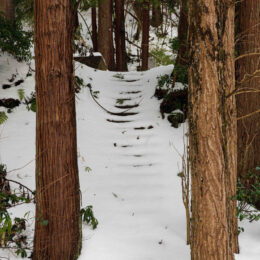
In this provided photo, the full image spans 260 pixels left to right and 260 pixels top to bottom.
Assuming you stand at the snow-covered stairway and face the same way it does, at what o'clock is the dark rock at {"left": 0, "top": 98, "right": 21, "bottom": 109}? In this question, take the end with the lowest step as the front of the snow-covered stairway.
The dark rock is roughly at 4 o'clock from the snow-covered stairway.

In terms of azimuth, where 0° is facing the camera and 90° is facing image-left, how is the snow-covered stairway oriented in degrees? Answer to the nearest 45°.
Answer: approximately 0°

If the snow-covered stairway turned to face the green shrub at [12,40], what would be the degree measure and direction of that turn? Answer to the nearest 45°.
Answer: approximately 135° to its right

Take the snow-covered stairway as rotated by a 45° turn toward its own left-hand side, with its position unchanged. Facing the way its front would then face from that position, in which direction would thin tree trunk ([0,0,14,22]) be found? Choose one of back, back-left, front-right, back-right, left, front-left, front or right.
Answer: back

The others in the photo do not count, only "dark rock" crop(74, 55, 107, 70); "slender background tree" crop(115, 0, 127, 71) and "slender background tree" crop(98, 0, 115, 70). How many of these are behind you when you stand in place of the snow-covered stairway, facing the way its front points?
3

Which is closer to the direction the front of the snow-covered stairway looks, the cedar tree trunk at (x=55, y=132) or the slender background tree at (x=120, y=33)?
the cedar tree trunk

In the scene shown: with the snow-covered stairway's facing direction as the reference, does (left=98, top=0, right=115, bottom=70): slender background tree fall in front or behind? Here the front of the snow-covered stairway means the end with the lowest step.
behind

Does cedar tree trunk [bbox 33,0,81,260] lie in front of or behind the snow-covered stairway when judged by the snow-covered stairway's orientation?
in front

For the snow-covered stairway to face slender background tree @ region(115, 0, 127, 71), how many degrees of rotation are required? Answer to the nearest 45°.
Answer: approximately 180°

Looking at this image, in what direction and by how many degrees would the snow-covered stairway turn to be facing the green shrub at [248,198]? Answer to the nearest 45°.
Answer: approximately 45° to its left

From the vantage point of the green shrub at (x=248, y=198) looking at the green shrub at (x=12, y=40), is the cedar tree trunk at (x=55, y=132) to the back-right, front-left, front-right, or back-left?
front-left

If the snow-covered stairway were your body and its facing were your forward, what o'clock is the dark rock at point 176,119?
The dark rock is roughly at 7 o'clock from the snow-covered stairway.

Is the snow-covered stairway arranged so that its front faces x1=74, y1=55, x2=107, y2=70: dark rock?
no

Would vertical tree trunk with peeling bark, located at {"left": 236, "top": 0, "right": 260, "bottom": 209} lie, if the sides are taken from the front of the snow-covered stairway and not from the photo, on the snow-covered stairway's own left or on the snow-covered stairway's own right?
on the snow-covered stairway's own left
